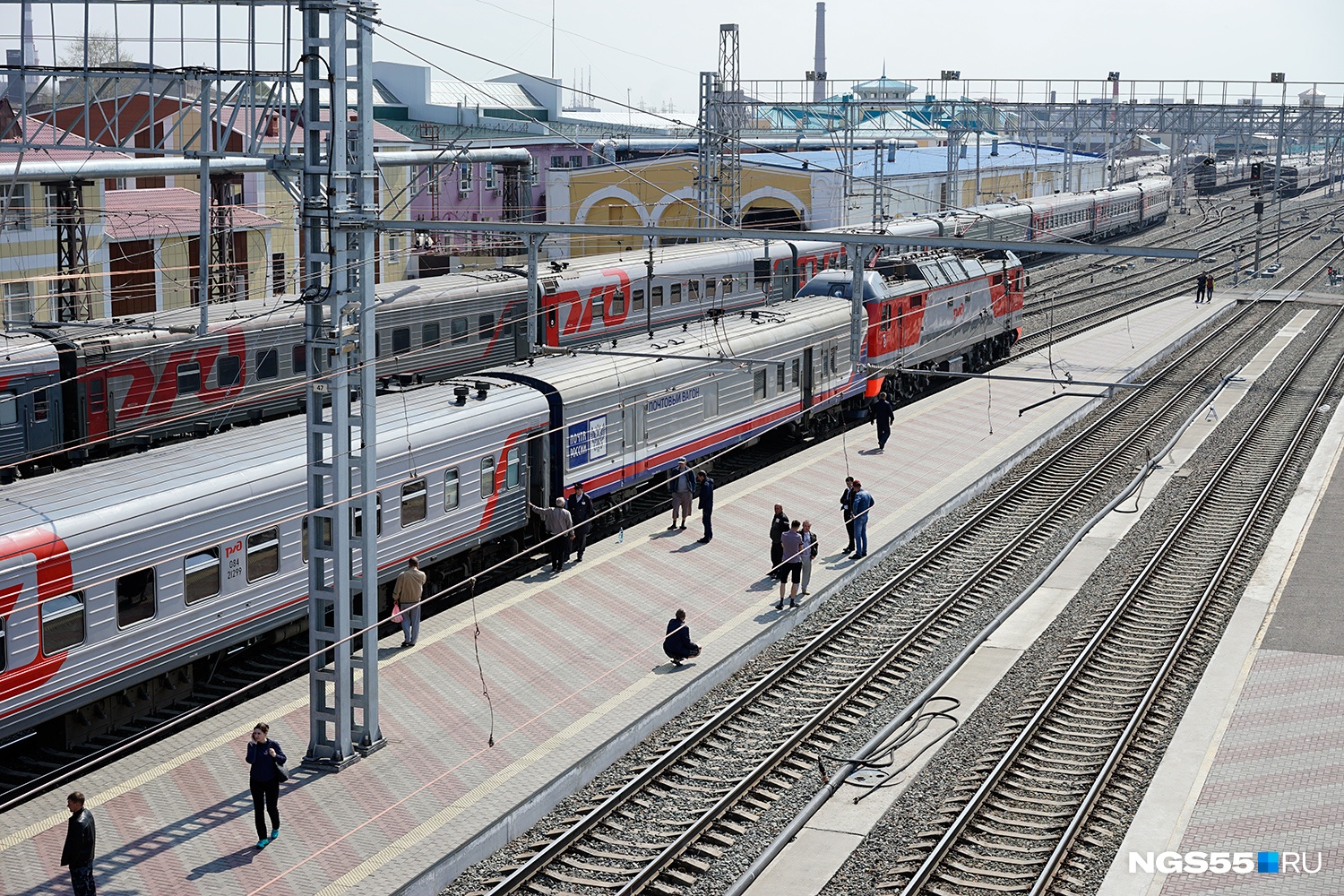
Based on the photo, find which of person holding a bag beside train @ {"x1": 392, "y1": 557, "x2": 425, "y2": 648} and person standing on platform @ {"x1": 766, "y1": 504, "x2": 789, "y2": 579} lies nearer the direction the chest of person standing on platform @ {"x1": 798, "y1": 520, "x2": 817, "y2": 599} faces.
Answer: the person holding a bag beside train

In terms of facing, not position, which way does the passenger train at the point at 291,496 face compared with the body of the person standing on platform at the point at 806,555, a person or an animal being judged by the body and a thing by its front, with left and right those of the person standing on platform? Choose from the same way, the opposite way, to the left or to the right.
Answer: the opposite way
